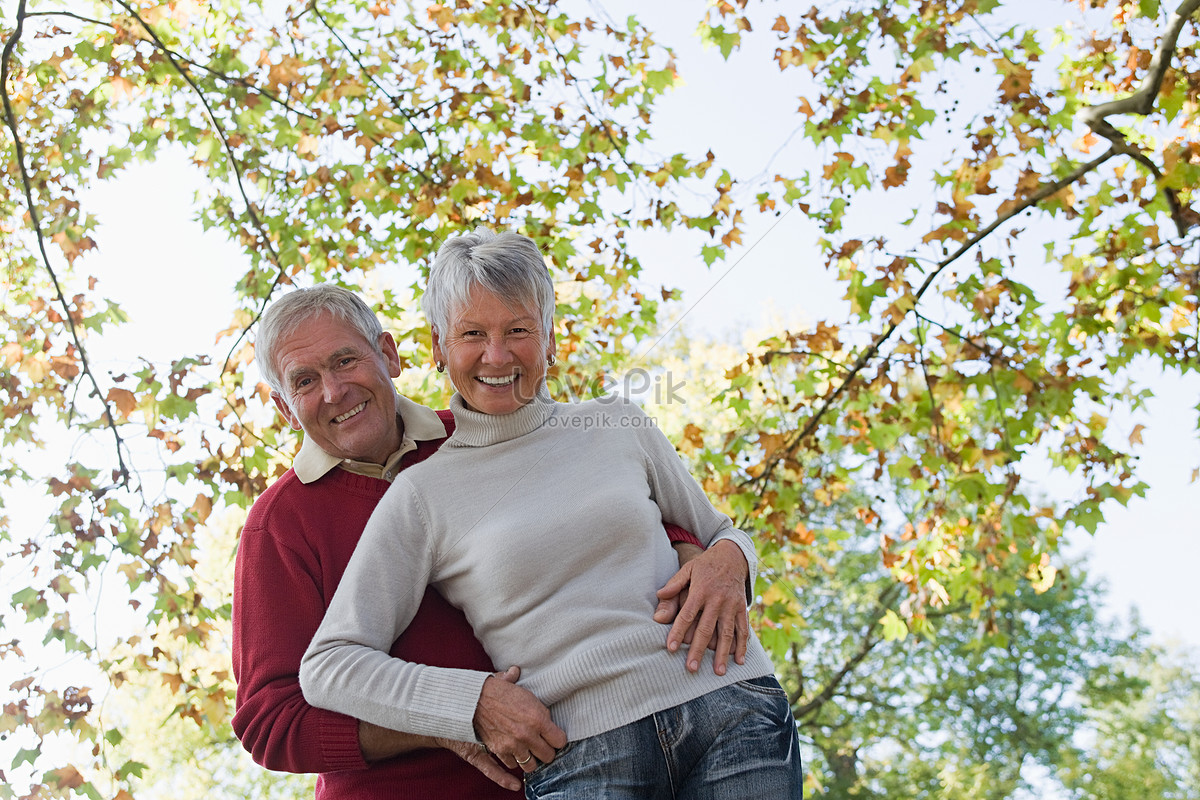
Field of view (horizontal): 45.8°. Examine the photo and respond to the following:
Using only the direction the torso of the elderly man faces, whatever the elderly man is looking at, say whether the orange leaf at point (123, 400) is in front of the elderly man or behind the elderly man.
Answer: behind

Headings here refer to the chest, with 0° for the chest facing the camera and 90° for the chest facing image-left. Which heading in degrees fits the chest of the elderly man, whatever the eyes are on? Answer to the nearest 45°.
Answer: approximately 315°

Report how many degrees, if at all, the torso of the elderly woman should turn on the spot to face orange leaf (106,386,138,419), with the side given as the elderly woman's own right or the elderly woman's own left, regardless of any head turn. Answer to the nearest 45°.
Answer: approximately 135° to the elderly woman's own right
